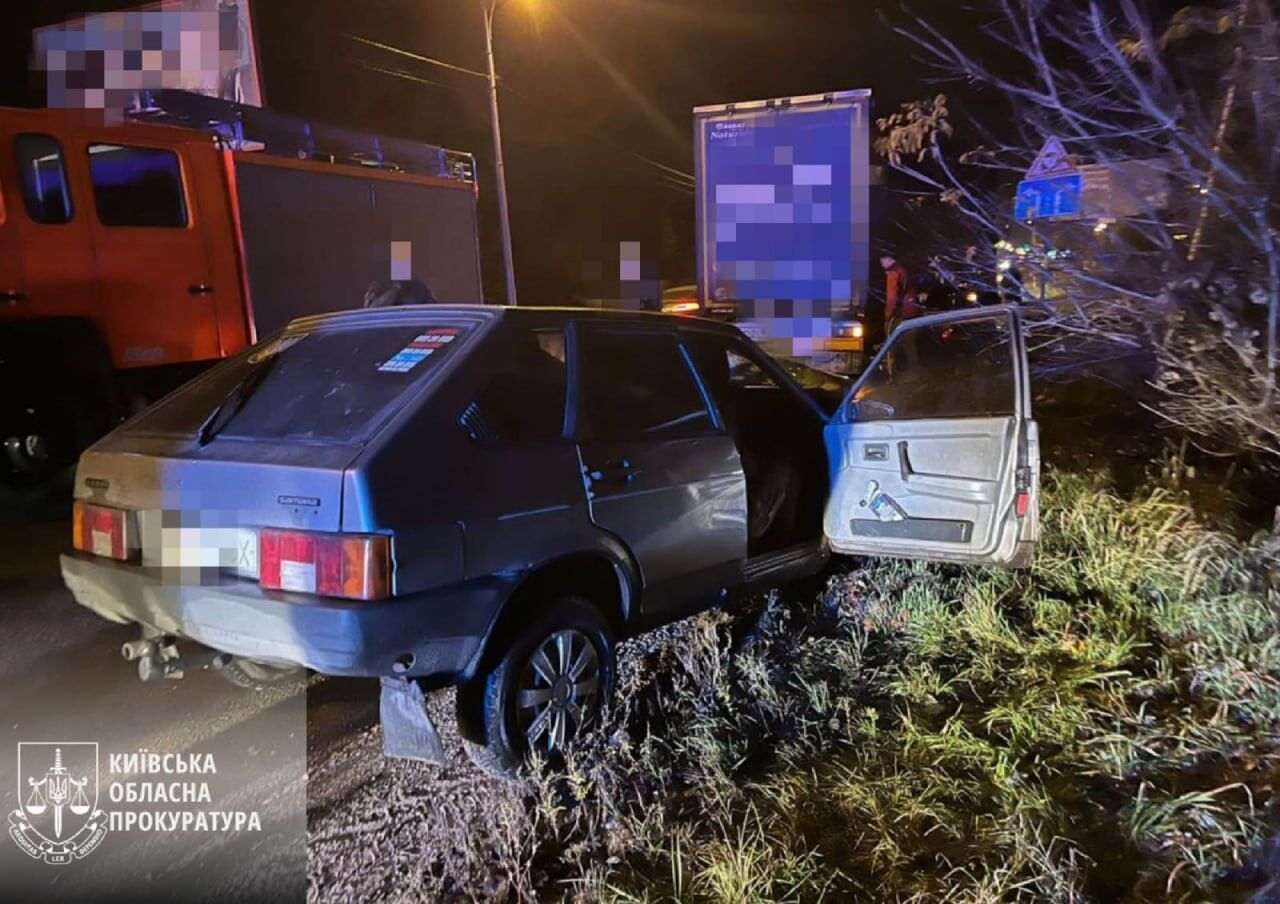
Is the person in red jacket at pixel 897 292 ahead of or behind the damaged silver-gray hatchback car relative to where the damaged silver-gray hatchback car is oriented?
ahead

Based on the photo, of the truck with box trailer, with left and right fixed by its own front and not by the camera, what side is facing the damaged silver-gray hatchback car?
back

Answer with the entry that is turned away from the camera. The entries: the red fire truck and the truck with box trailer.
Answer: the truck with box trailer

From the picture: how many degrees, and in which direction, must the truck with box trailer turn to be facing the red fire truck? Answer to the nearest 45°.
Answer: approximately 135° to its left

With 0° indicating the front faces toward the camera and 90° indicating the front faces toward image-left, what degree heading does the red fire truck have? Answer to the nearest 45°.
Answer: approximately 45°

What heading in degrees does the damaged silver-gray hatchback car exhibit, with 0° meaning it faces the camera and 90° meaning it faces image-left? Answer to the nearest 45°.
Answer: approximately 225°

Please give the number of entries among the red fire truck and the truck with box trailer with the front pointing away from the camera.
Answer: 1

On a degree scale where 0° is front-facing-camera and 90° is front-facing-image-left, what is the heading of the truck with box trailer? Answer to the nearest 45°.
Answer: approximately 180°

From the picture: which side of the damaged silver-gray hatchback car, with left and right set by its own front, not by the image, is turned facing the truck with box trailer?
front

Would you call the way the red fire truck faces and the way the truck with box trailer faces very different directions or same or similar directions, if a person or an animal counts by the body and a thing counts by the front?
very different directions
